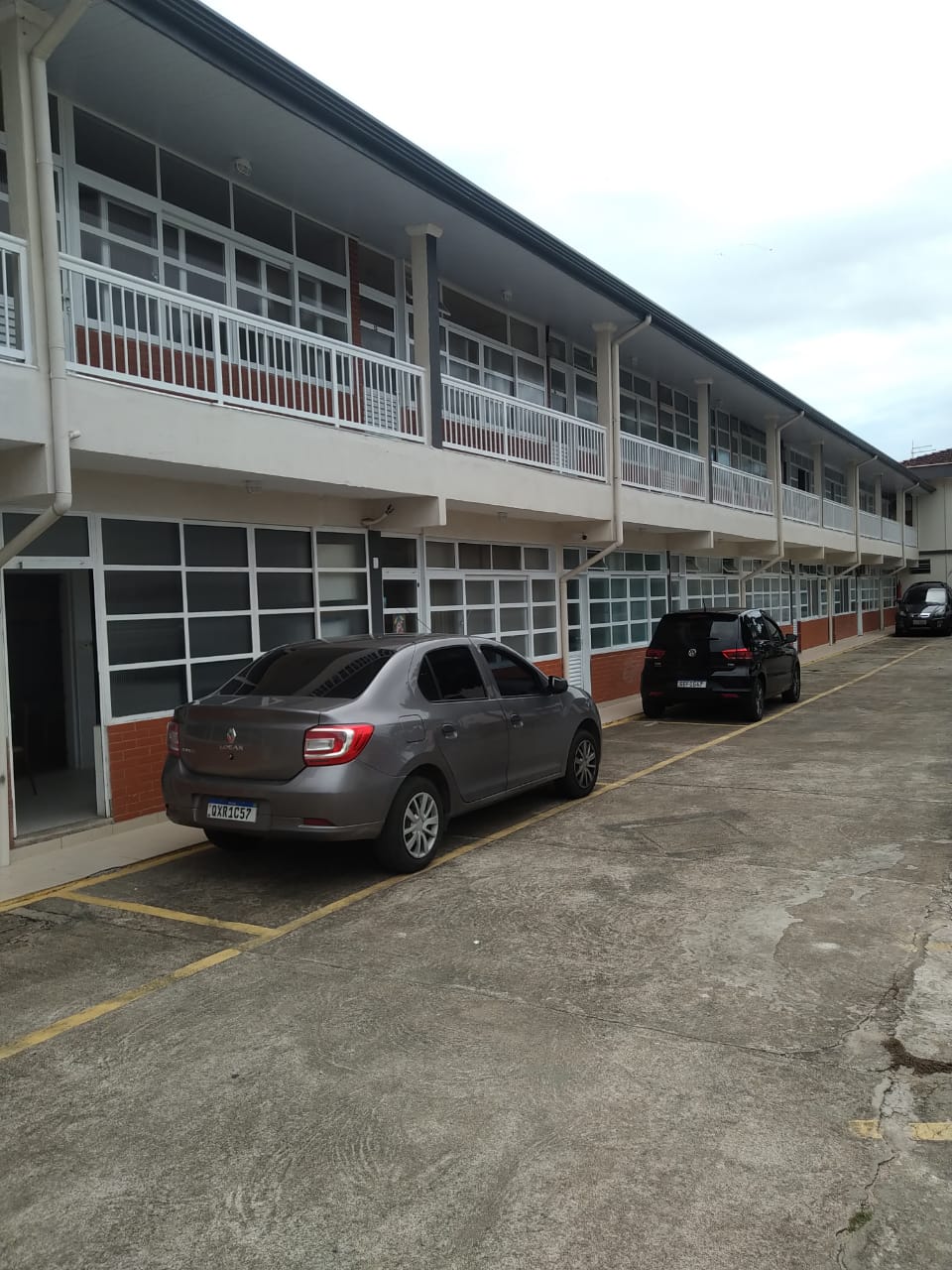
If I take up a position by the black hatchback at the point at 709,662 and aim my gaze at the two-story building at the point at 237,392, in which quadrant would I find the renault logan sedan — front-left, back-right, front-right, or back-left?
front-left

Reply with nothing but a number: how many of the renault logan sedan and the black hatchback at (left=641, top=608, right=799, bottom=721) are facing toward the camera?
0

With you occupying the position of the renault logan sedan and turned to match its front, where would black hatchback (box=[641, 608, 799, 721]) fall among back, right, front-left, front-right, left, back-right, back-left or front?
front

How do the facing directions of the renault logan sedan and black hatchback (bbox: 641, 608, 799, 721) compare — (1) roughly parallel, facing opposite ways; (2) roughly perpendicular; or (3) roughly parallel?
roughly parallel

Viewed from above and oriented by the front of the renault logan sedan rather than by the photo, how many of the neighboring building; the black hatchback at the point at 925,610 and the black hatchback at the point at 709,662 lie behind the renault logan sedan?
0

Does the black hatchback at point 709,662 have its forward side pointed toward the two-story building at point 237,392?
no

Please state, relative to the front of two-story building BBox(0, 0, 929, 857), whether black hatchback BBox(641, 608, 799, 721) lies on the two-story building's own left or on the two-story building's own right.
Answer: on the two-story building's own left

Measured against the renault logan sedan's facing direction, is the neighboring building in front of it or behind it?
in front

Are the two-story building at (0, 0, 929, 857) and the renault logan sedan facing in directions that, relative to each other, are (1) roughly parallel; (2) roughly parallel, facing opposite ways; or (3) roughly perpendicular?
roughly perpendicular

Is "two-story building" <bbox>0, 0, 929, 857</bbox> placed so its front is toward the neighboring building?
no

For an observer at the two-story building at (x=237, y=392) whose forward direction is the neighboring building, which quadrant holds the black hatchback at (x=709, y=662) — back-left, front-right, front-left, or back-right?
front-right

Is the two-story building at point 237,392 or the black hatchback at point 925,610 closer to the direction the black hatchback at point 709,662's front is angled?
the black hatchback

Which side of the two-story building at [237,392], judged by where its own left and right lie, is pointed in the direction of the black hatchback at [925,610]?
left

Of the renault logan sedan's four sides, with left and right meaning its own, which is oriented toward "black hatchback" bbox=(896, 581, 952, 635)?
front
